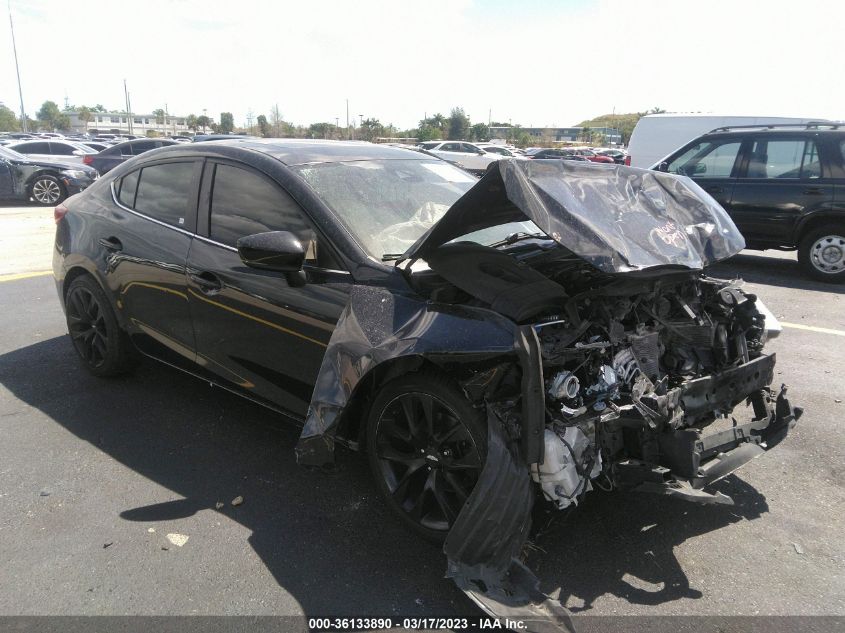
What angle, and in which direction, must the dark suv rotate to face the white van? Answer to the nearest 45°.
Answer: approximately 90° to its right

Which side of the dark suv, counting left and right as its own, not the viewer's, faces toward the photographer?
left
